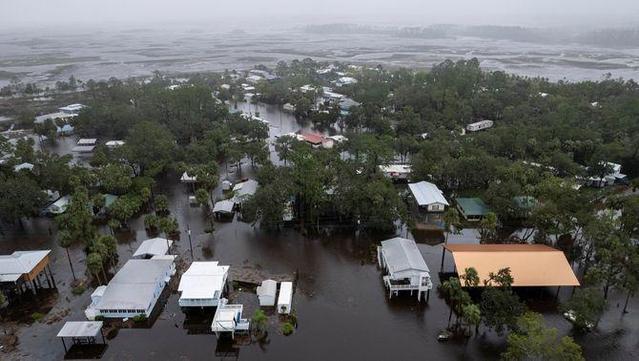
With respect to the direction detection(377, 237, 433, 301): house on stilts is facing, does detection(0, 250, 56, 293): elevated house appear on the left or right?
on its right

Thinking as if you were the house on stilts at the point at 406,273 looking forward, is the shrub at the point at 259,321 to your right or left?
on your right

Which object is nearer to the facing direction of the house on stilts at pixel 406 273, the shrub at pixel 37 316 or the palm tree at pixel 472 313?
the palm tree

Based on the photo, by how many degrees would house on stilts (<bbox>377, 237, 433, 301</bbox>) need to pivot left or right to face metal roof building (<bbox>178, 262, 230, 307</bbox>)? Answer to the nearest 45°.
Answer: approximately 90° to its right

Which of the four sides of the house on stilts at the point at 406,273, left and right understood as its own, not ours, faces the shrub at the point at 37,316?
right

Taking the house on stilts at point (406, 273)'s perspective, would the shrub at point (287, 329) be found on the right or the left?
on its right

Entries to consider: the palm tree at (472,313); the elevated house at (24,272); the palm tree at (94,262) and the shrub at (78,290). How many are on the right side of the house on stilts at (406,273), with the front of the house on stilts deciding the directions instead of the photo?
3

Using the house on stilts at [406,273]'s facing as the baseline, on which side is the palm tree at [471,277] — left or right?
on its left

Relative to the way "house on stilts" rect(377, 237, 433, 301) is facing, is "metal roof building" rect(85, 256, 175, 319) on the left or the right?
on its right

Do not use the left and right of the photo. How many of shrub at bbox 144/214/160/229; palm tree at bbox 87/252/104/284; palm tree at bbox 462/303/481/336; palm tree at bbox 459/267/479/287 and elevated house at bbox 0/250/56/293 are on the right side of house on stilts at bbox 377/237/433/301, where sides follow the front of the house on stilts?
3

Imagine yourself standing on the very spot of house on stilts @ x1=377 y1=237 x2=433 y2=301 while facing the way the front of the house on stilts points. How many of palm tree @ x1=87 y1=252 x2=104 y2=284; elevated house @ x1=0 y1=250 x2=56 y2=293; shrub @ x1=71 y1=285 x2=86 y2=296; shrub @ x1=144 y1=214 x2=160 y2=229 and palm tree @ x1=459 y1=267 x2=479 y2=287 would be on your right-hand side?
4

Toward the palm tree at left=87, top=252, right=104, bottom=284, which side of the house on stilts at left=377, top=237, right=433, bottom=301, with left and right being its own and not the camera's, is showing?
right

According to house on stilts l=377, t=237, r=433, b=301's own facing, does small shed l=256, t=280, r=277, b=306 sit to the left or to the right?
on its right

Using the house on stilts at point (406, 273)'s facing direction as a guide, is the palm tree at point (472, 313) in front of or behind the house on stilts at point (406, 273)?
in front

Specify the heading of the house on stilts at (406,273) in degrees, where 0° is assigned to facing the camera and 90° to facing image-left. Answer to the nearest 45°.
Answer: approximately 0°

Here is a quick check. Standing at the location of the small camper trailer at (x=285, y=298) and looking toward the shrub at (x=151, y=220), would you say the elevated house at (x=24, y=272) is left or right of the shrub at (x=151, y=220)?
left
